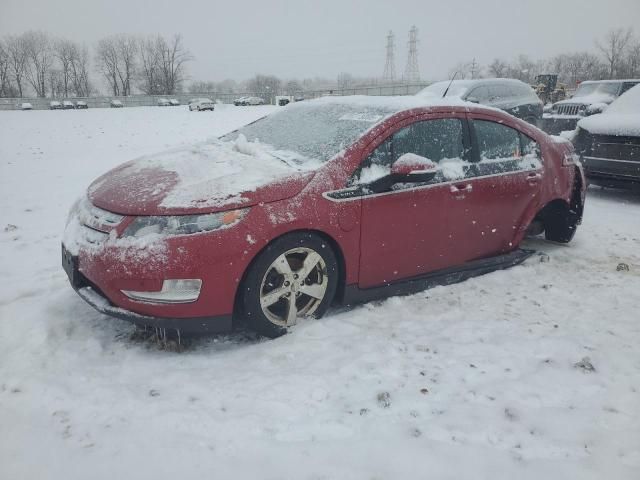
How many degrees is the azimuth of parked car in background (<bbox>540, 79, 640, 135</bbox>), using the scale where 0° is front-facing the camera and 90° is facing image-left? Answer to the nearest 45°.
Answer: approximately 45°

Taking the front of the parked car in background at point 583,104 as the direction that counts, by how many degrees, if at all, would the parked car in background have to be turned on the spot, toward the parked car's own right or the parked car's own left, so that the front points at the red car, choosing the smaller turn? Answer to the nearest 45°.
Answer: approximately 45° to the parked car's own left

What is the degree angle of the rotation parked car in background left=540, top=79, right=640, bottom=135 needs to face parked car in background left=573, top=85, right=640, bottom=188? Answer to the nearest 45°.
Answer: approximately 45° to its left

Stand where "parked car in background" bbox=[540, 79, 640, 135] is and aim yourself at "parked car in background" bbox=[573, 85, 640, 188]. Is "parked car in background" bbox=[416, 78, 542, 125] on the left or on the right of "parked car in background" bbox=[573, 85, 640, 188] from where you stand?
right

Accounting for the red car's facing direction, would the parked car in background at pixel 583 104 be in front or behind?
behind

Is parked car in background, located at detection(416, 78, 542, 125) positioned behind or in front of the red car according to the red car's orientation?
behind

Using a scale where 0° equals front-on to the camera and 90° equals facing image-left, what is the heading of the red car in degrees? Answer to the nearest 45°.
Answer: approximately 45°

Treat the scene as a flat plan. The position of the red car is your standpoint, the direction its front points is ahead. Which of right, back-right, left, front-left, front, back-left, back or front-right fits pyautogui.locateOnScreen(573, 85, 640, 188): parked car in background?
back
